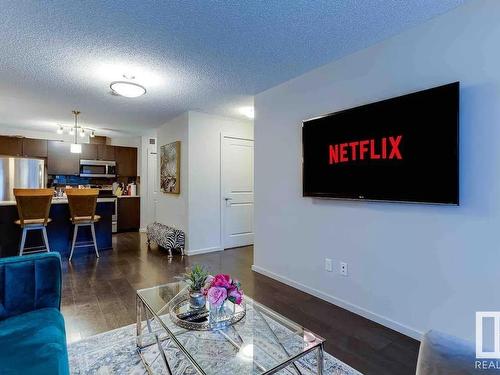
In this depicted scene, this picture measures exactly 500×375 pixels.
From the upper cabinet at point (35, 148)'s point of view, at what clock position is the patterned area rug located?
The patterned area rug is roughly at 12 o'clock from the upper cabinet.

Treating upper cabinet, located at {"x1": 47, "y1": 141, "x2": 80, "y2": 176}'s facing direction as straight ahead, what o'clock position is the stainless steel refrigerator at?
The stainless steel refrigerator is roughly at 2 o'clock from the upper cabinet.

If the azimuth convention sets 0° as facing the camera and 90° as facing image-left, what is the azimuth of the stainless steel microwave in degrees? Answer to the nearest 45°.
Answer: approximately 0°

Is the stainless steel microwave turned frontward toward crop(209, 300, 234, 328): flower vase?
yes

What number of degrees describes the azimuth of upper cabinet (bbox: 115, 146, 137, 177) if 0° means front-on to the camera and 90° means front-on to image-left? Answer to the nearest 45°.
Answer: approximately 0°

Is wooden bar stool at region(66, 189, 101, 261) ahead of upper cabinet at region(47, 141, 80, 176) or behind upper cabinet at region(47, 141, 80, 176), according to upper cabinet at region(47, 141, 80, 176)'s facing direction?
ahead
